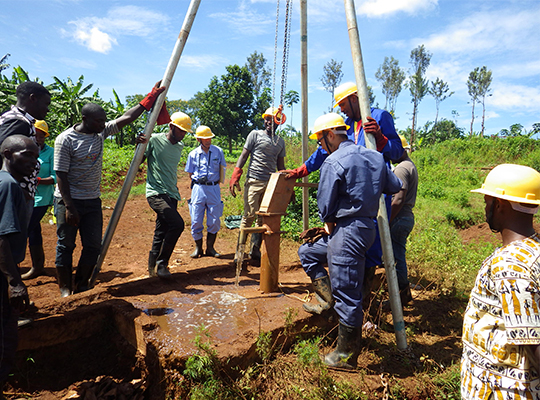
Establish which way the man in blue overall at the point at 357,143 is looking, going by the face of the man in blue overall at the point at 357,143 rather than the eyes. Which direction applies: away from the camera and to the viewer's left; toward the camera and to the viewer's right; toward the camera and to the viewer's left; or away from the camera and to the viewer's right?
toward the camera and to the viewer's left

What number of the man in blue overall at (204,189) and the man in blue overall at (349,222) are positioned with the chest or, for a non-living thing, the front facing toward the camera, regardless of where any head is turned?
1

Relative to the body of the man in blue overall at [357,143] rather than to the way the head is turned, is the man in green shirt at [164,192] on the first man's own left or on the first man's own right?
on the first man's own right

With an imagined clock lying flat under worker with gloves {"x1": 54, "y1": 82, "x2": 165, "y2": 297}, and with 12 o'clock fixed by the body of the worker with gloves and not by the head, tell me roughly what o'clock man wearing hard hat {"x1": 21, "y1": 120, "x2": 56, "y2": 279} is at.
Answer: The man wearing hard hat is roughly at 7 o'clock from the worker with gloves.

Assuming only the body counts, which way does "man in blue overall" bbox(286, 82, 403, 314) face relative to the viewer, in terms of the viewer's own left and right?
facing the viewer and to the left of the viewer

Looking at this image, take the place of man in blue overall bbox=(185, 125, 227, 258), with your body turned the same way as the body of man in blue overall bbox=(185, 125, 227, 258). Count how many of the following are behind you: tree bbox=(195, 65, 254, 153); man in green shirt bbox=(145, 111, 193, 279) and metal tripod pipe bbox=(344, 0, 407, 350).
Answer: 1

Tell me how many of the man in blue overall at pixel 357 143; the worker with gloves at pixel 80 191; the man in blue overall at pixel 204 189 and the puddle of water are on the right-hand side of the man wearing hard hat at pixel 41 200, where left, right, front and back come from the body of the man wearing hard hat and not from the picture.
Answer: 0

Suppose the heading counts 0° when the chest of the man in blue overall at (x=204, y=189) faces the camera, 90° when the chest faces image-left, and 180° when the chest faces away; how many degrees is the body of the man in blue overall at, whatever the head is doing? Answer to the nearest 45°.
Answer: approximately 0°

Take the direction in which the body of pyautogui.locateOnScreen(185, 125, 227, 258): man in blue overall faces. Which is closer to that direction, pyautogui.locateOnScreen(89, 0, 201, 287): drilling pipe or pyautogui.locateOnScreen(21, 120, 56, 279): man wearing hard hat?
the drilling pipe

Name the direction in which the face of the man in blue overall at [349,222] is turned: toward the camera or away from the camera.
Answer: away from the camera

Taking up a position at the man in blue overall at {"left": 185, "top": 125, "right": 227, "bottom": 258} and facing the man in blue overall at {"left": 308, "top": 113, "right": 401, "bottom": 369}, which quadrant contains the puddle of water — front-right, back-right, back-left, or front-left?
front-right

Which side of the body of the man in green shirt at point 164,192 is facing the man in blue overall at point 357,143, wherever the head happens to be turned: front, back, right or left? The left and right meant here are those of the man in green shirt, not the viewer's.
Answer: front

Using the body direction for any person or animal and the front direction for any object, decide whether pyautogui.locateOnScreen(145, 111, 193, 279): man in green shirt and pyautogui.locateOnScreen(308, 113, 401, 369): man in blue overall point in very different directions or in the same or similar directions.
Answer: very different directions

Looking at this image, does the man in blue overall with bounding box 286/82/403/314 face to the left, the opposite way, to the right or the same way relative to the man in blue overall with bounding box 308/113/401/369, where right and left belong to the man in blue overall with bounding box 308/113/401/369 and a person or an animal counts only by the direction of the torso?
to the left

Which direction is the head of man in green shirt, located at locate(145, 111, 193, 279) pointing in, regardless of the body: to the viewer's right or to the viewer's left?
to the viewer's right

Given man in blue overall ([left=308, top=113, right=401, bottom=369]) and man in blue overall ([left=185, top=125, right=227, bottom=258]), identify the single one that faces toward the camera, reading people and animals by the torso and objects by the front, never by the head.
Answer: man in blue overall ([left=185, top=125, right=227, bottom=258])

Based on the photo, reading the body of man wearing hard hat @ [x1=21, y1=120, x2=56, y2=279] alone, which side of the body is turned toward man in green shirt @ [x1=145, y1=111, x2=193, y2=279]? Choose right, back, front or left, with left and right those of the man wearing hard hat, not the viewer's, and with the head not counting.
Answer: left

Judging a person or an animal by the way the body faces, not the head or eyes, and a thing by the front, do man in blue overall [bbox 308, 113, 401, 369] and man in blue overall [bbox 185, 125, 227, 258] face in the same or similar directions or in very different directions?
very different directions
